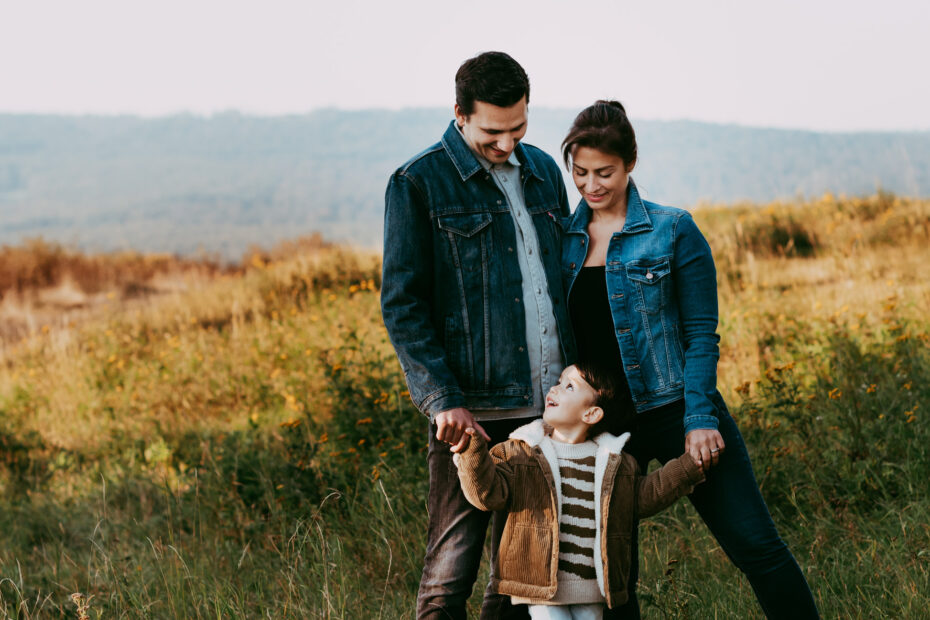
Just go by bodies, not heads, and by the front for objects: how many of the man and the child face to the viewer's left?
0

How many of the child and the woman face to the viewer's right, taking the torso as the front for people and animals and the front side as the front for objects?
0

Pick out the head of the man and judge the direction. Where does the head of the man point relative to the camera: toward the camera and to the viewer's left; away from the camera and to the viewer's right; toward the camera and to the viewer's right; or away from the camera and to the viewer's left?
toward the camera and to the viewer's right

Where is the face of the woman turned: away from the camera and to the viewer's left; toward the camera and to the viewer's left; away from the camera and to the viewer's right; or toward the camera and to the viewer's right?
toward the camera and to the viewer's left

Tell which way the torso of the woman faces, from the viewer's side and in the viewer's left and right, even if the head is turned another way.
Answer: facing the viewer and to the left of the viewer

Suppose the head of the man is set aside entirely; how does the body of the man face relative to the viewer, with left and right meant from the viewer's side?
facing the viewer and to the right of the viewer
